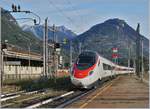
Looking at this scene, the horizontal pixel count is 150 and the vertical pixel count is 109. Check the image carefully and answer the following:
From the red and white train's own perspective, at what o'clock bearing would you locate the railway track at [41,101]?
The railway track is roughly at 11 o'clock from the red and white train.

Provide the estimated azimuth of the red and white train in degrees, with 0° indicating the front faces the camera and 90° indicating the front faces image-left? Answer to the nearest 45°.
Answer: approximately 45°
